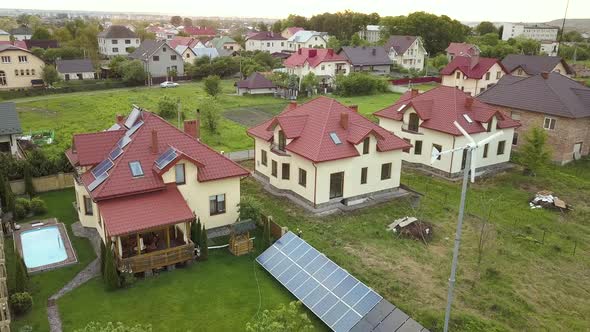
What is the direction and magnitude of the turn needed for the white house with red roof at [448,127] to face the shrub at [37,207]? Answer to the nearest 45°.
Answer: approximately 90° to its right

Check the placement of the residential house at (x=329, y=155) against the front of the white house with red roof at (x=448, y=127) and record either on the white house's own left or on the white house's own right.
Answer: on the white house's own right

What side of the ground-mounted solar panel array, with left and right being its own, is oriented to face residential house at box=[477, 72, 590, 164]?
back

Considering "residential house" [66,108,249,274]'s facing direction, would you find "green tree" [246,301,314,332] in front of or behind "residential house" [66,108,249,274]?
in front

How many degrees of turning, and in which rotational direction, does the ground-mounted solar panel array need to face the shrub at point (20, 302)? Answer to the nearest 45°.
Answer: approximately 45° to its right

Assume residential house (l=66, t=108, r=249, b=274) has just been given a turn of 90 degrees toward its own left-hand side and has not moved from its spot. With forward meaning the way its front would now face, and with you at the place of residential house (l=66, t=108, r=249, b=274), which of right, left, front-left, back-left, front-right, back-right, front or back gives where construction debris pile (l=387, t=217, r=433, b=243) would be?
front

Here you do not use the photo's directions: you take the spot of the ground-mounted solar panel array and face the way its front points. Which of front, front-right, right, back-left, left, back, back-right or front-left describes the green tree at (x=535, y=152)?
back

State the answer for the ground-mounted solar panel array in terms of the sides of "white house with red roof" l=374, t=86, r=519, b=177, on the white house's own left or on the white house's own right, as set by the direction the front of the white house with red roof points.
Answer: on the white house's own right

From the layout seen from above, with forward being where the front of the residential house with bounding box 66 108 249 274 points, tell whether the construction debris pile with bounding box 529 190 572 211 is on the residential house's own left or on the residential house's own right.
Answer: on the residential house's own left

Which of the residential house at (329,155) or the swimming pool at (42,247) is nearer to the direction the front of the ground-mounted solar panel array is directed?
the swimming pool

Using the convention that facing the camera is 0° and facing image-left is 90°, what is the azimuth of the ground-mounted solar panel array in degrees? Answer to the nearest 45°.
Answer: approximately 45°

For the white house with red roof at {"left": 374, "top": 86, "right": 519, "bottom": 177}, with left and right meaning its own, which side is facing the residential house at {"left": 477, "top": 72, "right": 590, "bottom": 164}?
left

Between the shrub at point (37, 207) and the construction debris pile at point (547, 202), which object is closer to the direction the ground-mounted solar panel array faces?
the shrub

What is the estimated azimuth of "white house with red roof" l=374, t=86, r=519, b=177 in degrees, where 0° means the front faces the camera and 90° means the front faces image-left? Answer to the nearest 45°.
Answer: approximately 315°

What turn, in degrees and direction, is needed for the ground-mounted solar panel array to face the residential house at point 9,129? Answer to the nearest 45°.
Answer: approximately 90° to its right

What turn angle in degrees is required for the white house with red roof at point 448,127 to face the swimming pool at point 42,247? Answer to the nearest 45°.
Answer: approximately 90° to its right

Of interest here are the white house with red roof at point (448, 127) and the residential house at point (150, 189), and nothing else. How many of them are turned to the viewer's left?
0
